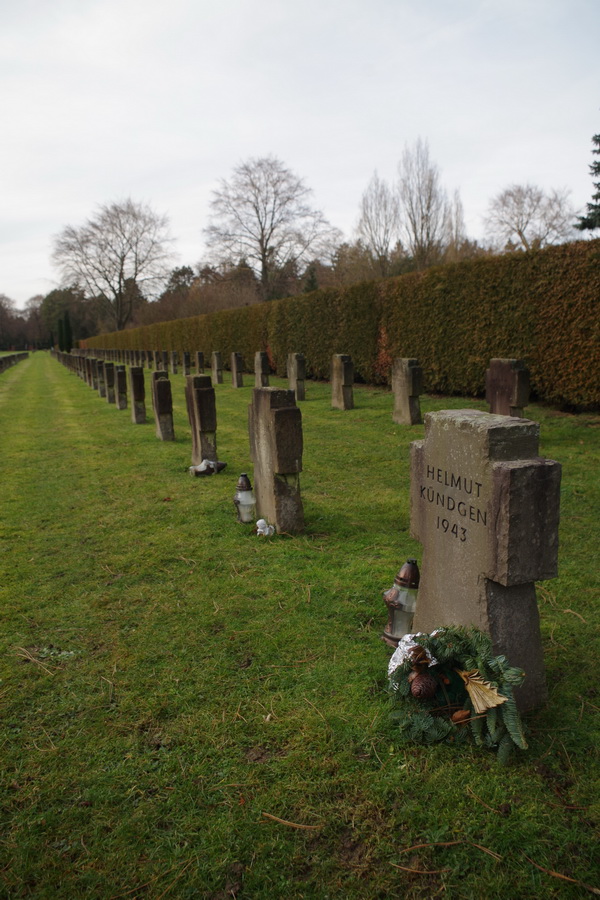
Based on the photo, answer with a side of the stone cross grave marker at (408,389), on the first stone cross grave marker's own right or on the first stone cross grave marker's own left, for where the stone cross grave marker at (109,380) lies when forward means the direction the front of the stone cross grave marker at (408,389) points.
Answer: on the first stone cross grave marker's own right

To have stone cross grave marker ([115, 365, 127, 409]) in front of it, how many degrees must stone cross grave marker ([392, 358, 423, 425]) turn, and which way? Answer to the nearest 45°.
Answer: approximately 90° to its right

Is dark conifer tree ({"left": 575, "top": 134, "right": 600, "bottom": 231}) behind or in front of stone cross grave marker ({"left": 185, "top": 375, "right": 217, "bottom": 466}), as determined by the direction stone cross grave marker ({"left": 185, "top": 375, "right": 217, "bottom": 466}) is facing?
behind

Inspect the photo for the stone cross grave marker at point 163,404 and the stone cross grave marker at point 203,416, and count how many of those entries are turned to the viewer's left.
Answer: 2

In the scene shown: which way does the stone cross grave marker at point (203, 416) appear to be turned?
to the viewer's left

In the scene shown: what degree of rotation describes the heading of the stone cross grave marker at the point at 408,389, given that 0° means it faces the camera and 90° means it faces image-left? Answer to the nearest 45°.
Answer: approximately 45°

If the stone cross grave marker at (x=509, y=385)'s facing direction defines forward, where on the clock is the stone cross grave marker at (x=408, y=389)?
the stone cross grave marker at (x=408, y=389) is roughly at 3 o'clock from the stone cross grave marker at (x=509, y=385).

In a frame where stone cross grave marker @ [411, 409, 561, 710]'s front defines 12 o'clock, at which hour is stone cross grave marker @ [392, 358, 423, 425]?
stone cross grave marker @ [392, 358, 423, 425] is roughly at 4 o'clock from stone cross grave marker @ [411, 409, 561, 710].

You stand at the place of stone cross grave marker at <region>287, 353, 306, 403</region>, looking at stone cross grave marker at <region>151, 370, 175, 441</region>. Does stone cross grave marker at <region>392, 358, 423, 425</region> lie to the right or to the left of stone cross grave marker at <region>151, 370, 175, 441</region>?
left

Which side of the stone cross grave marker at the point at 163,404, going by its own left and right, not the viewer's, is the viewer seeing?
left

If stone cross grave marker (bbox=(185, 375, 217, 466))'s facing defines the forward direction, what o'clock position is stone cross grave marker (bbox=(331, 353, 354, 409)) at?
stone cross grave marker (bbox=(331, 353, 354, 409)) is roughly at 4 o'clock from stone cross grave marker (bbox=(185, 375, 217, 466)).
